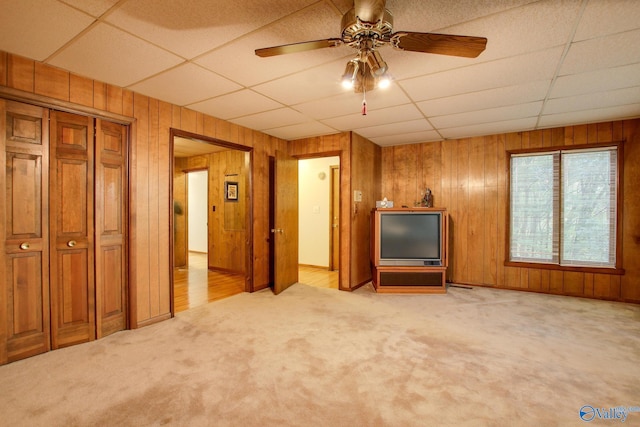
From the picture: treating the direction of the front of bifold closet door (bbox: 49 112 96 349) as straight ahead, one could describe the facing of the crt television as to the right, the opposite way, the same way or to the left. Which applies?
to the right

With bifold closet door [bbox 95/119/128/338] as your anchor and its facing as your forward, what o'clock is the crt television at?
The crt television is roughly at 11 o'clock from the bifold closet door.

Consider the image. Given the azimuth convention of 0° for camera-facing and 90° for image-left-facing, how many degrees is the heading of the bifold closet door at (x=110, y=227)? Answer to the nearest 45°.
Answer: approximately 315°

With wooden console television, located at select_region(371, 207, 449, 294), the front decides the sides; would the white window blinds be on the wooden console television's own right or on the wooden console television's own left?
on the wooden console television's own left

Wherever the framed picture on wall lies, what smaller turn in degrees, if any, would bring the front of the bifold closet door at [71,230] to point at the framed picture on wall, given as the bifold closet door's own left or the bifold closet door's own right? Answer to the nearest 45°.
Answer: approximately 90° to the bifold closet door's own left

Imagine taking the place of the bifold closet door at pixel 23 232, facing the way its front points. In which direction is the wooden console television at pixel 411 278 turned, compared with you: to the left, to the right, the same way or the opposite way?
to the right

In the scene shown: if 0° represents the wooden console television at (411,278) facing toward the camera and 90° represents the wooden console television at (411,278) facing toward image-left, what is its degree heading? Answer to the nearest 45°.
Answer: approximately 0°

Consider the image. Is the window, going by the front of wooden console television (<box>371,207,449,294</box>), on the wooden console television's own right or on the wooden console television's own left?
on the wooden console television's own left

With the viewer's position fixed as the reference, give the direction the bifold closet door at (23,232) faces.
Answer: facing the viewer and to the right of the viewer

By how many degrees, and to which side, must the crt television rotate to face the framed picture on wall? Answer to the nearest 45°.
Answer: approximately 90° to its right

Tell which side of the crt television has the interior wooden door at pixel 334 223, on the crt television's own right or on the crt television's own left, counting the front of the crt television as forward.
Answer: on the crt television's own right

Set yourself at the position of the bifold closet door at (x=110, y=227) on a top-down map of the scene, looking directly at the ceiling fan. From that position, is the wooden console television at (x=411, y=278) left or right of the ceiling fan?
left
